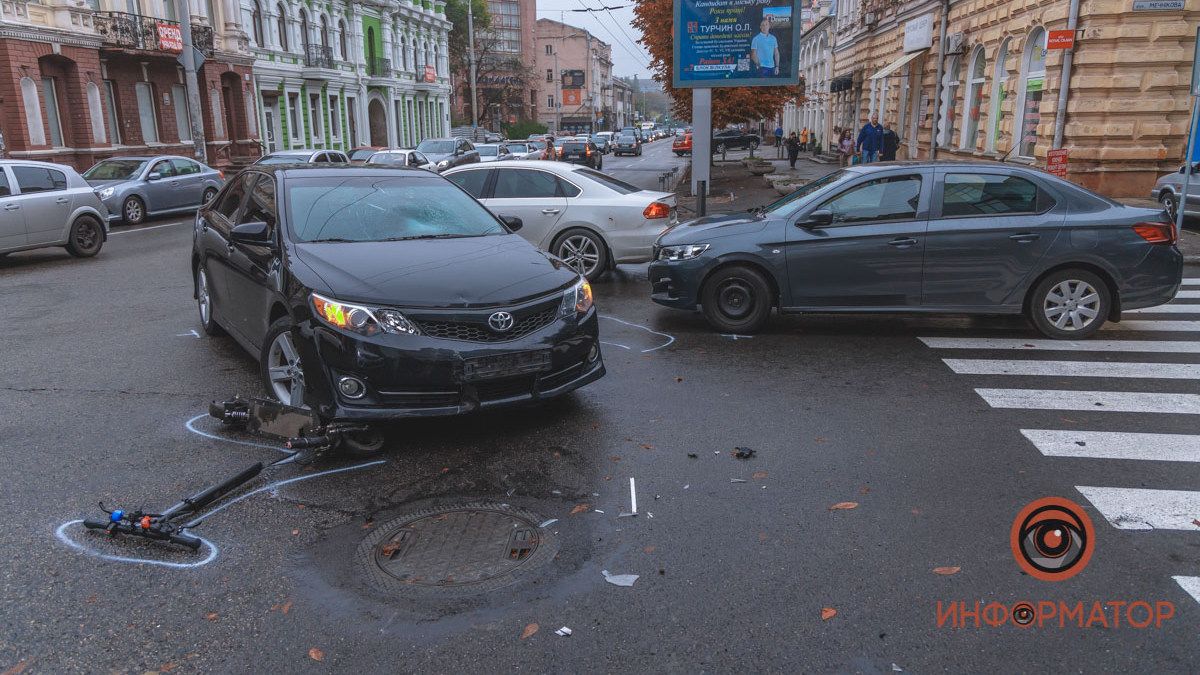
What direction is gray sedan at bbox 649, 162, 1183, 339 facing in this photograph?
to the viewer's left

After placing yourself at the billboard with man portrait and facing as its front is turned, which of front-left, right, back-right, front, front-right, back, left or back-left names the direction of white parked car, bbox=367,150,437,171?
back-right

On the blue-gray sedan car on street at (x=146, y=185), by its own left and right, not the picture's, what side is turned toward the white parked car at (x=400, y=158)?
back

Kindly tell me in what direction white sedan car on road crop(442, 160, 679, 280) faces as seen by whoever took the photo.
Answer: facing away from the viewer and to the left of the viewer

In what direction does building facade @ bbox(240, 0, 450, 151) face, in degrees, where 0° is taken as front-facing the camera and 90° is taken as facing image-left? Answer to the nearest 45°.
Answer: approximately 315°

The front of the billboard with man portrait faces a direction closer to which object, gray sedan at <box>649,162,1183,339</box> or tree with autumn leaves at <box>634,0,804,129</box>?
the gray sedan

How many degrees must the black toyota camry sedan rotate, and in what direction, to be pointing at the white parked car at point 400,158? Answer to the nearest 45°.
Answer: approximately 135° to its left

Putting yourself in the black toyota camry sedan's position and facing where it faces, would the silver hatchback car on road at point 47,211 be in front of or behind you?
behind
